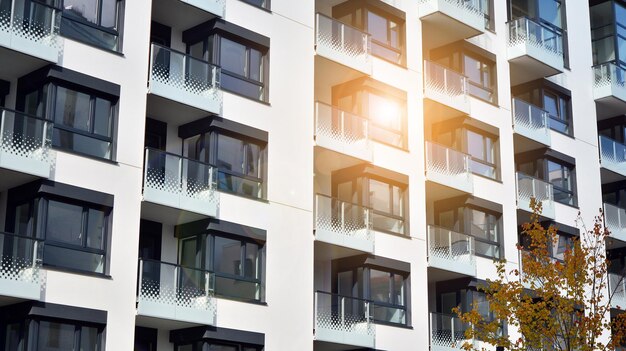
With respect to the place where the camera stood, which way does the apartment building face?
facing the viewer and to the right of the viewer
